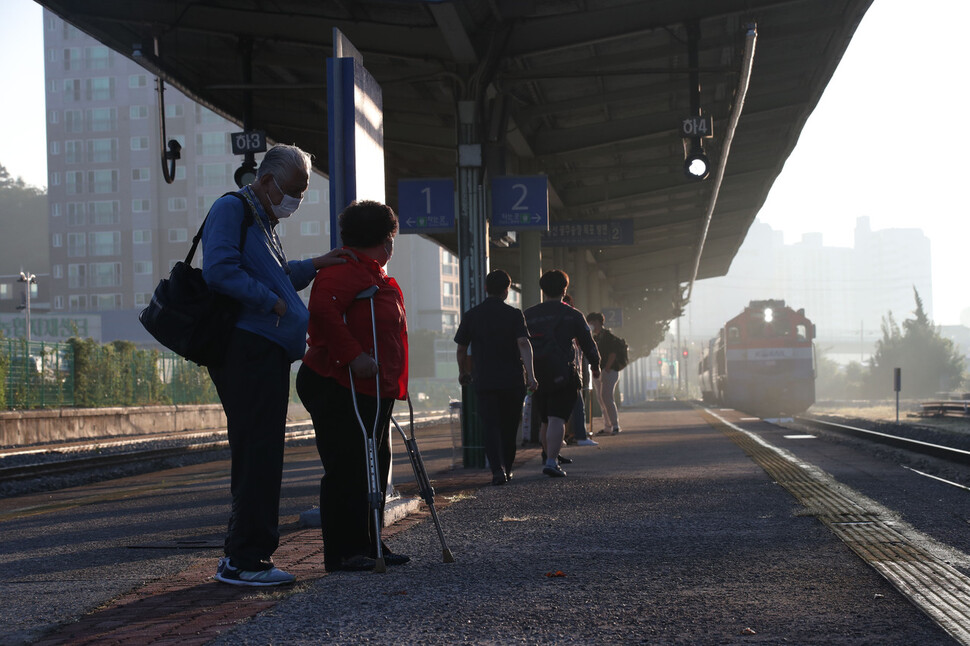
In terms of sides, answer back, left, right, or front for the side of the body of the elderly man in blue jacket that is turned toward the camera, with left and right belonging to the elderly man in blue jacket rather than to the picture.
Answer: right

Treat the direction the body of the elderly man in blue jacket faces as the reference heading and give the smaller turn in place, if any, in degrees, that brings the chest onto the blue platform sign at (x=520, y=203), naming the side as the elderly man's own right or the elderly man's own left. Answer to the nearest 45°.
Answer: approximately 90° to the elderly man's own left

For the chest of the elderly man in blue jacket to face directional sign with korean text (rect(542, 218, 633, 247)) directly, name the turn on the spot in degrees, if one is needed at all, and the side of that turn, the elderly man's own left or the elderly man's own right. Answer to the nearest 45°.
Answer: approximately 90° to the elderly man's own left

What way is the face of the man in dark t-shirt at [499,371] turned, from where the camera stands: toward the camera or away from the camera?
away from the camera

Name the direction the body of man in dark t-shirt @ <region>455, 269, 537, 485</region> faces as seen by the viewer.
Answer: away from the camera

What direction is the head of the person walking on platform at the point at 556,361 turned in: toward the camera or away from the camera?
away from the camera

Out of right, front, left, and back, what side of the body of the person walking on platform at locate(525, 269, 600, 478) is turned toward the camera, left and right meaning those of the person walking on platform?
back

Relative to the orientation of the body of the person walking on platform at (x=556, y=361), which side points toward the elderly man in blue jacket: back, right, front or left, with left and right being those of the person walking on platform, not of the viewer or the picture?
back

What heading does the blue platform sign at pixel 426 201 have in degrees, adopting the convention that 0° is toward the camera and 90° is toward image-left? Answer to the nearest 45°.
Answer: approximately 0°

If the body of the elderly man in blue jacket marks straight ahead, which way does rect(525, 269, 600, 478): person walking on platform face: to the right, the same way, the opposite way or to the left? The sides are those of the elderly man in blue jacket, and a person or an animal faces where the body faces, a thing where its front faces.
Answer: to the left
